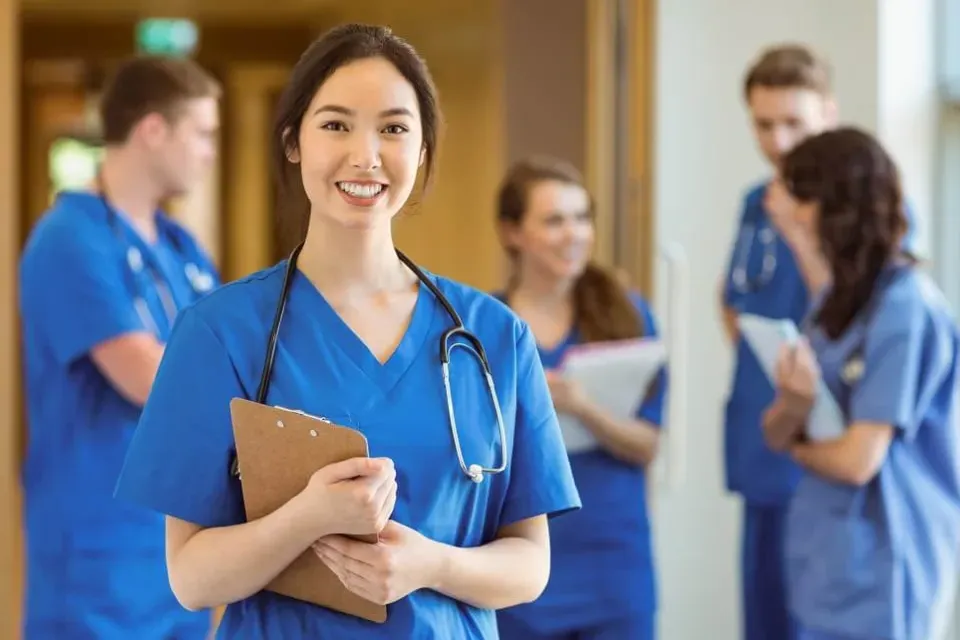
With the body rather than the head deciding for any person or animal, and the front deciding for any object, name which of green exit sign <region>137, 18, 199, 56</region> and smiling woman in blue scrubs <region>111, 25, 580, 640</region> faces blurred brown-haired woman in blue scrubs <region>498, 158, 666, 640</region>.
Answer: the green exit sign

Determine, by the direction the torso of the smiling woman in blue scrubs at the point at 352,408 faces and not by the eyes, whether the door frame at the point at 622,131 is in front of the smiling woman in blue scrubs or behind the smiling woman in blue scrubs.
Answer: behind

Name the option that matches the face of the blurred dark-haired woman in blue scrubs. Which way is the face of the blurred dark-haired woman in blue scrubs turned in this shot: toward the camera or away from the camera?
away from the camera

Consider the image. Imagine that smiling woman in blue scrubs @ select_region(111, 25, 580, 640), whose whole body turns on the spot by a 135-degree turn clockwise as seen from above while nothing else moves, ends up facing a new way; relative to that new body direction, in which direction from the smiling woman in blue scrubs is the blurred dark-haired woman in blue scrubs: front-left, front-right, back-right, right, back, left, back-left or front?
right

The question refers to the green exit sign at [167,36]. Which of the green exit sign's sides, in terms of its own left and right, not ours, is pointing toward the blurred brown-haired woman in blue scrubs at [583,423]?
front

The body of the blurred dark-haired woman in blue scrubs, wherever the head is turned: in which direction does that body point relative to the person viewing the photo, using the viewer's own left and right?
facing to the left of the viewer

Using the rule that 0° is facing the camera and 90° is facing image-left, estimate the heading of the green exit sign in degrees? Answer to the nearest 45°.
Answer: approximately 0°

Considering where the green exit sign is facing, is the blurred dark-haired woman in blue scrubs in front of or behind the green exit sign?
in front
